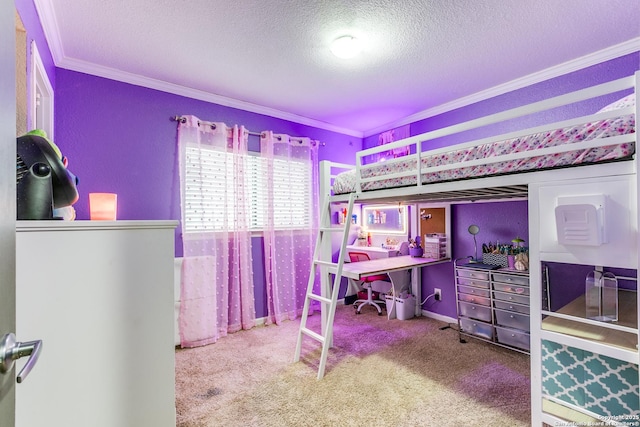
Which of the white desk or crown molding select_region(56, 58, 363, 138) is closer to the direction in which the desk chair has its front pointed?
the white desk

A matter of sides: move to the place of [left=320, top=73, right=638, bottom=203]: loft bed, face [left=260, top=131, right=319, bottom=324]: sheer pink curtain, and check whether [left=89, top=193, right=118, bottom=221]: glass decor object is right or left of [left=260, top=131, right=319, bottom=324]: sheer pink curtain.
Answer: left

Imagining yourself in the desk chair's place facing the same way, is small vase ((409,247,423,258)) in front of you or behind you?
in front
